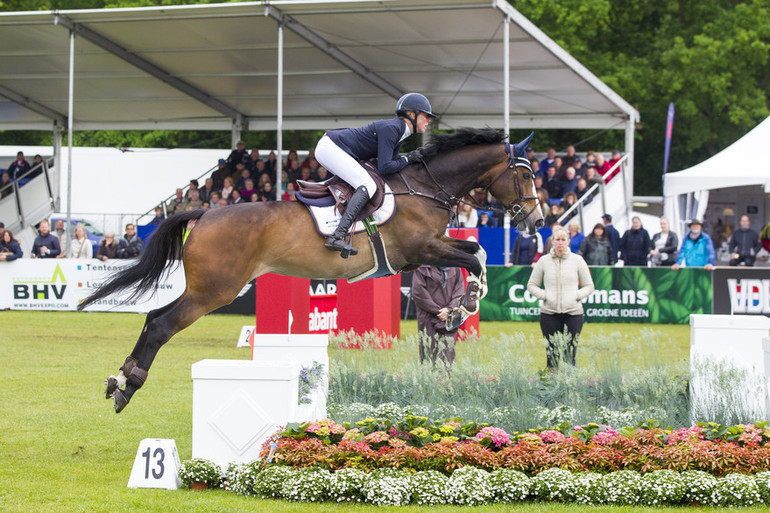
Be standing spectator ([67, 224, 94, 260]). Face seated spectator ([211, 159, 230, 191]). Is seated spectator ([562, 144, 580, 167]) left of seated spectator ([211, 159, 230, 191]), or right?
right

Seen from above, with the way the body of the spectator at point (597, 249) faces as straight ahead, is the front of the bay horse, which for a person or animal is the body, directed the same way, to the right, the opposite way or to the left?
to the left

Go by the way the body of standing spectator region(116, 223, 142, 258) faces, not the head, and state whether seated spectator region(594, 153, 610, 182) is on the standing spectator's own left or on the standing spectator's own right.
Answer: on the standing spectator's own left

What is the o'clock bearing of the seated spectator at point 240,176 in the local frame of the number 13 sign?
The seated spectator is roughly at 6 o'clock from the number 13 sign.

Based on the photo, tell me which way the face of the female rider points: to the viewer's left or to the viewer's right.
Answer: to the viewer's right

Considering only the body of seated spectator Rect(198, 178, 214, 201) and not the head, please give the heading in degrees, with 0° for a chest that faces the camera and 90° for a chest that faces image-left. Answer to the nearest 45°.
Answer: approximately 0°

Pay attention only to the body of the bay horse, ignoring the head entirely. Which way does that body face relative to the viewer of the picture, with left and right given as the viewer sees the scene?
facing to the right of the viewer

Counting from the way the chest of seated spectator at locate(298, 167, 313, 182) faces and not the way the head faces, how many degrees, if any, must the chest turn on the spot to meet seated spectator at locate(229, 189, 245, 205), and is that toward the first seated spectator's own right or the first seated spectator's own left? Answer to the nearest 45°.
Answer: approximately 90° to the first seated spectator's own right

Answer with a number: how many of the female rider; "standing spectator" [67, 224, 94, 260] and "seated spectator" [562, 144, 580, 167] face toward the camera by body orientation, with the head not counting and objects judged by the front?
2

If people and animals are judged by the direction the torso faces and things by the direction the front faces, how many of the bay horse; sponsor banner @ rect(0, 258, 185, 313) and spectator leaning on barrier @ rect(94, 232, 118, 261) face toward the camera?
2

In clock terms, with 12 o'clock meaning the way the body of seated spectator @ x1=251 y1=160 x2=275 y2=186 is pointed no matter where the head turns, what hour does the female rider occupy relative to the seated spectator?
The female rider is roughly at 12 o'clock from the seated spectator.
